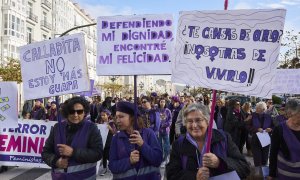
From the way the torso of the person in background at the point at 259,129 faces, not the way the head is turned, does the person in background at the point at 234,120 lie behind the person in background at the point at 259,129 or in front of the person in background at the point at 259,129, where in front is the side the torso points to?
behind

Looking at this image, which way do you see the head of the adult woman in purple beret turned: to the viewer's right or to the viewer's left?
to the viewer's left

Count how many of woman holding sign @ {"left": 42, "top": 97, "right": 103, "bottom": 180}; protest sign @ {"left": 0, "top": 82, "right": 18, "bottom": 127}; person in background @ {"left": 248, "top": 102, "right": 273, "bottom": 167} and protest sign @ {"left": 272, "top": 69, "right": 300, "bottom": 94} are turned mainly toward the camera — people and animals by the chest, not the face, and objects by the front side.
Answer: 4

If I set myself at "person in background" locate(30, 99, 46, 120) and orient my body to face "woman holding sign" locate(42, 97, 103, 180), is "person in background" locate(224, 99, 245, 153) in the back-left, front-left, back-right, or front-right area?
front-left

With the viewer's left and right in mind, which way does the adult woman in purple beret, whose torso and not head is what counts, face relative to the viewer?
facing the viewer and to the left of the viewer

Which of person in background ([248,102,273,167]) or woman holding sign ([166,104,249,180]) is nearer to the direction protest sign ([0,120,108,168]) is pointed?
the woman holding sign

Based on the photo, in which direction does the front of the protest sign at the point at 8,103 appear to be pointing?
toward the camera

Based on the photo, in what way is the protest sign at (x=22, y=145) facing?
toward the camera

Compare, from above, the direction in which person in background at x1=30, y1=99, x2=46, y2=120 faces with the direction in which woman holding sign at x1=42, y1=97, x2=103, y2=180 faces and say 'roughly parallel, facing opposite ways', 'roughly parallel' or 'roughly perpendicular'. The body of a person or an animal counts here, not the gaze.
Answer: roughly parallel

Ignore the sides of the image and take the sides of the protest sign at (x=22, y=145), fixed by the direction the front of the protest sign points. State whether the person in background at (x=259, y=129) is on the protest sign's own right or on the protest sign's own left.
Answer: on the protest sign's own left
